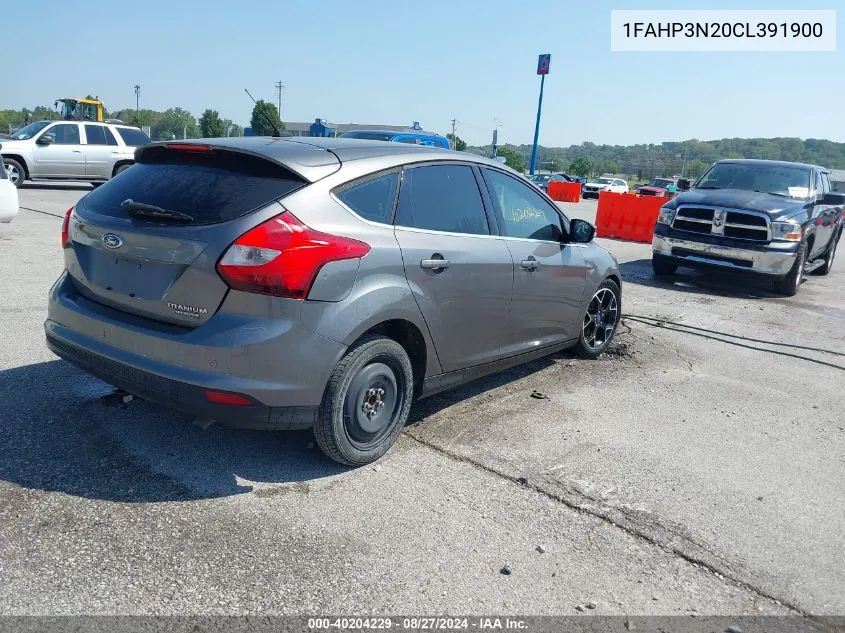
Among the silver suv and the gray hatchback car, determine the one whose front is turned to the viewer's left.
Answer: the silver suv

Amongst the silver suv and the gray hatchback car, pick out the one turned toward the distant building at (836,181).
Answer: the gray hatchback car

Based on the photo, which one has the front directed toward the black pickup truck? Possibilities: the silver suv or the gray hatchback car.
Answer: the gray hatchback car

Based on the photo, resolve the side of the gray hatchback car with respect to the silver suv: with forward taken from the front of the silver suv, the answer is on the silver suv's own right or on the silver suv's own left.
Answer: on the silver suv's own left

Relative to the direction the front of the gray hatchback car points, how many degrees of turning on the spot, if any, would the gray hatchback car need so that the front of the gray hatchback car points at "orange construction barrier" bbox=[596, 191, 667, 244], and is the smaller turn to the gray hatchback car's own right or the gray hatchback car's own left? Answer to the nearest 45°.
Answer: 0° — it already faces it

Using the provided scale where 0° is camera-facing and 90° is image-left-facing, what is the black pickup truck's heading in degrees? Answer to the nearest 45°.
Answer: approximately 45°

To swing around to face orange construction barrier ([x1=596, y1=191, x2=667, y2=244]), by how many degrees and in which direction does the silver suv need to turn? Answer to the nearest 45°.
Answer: approximately 135° to its left

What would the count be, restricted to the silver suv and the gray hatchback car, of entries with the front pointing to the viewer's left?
1

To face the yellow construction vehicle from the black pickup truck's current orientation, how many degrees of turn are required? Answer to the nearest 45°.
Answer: approximately 90° to its right

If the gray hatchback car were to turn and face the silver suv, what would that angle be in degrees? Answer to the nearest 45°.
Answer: approximately 45° to its left

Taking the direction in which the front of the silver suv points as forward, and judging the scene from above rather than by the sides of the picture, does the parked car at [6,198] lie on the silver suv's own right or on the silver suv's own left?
on the silver suv's own left

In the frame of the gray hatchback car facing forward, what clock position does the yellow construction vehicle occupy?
The yellow construction vehicle is roughly at 10 o'clock from the gray hatchback car.

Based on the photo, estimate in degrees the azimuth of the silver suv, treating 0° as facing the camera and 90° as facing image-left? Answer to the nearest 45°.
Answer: approximately 90°

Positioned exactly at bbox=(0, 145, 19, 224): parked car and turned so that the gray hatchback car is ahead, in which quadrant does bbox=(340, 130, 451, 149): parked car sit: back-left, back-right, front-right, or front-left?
back-left

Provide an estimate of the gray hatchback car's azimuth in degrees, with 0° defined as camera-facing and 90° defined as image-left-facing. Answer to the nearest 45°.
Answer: approximately 225°

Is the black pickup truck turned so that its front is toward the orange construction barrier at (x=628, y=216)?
no

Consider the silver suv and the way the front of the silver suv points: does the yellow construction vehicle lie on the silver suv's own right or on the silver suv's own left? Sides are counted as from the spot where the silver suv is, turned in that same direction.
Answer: on the silver suv's own right

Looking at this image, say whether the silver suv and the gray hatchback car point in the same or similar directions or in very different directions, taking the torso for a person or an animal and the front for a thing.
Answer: very different directions

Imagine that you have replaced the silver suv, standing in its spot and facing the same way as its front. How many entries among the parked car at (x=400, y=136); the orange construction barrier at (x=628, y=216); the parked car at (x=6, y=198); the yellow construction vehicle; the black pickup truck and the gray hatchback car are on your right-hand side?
1

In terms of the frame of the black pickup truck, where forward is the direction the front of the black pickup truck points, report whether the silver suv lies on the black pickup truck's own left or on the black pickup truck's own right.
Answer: on the black pickup truck's own right
